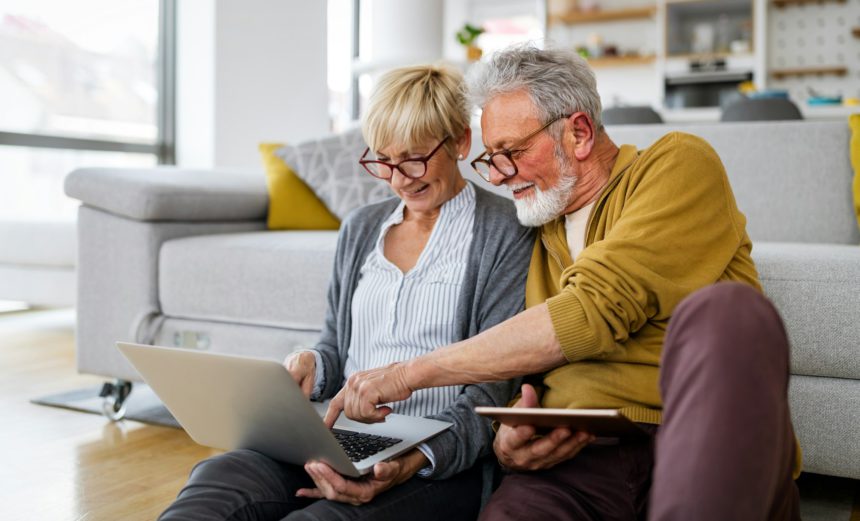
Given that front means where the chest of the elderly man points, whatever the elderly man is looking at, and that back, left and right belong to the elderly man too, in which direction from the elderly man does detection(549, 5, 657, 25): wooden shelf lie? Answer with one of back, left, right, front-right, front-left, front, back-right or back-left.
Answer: back-right

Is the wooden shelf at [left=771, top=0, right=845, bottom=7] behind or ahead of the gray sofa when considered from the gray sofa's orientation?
behind

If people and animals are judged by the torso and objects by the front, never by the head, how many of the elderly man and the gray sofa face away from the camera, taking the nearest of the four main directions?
0

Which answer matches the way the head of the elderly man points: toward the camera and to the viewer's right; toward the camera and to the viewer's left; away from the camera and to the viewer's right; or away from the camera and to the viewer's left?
toward the camera and to the viewer's left

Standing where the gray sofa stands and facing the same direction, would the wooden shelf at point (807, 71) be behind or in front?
behind

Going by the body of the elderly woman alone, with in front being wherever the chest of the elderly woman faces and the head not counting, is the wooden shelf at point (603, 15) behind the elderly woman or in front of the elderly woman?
behind

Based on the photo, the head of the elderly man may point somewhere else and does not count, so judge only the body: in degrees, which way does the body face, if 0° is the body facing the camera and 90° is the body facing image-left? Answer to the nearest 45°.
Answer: approximately 45°
